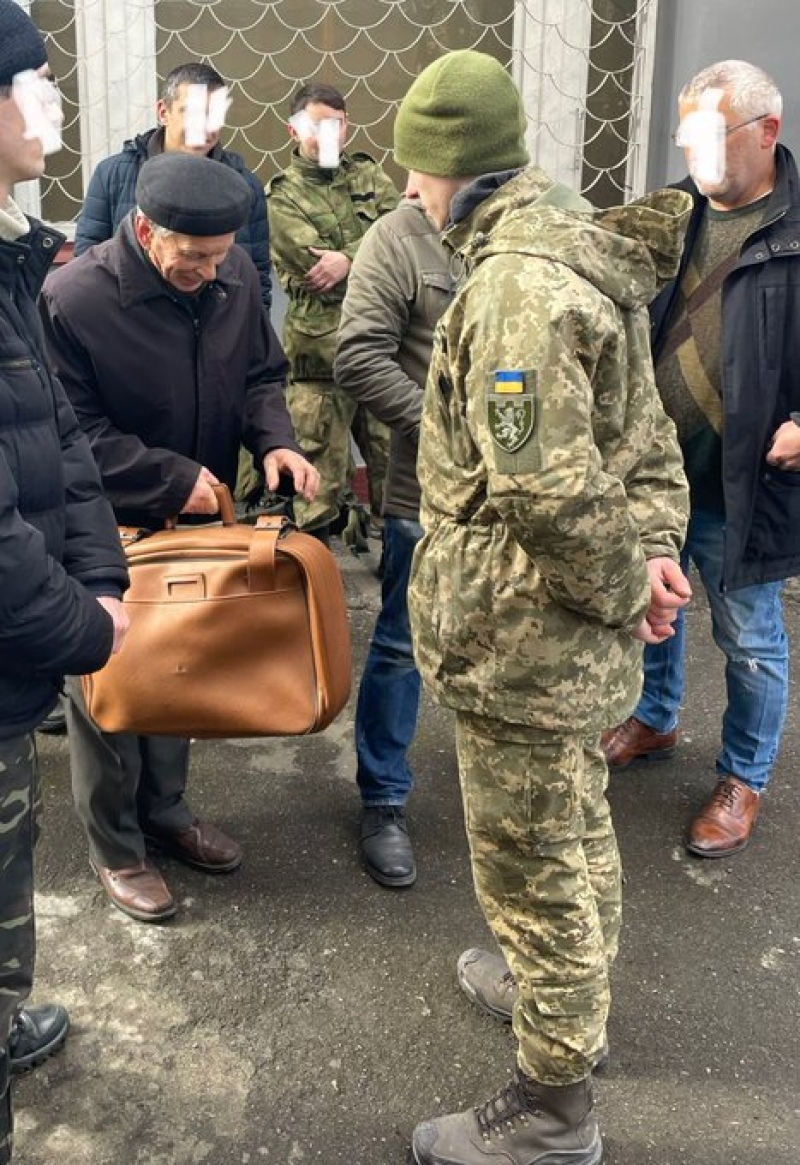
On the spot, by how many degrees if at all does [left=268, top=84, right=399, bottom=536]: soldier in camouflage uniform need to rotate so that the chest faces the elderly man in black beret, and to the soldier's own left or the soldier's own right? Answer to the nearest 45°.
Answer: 0° — they already face them

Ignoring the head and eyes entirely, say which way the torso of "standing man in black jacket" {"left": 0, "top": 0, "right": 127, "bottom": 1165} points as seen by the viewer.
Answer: to the viewer's right

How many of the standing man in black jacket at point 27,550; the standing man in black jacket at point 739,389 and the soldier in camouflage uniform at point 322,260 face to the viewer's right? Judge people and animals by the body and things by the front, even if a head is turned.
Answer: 1

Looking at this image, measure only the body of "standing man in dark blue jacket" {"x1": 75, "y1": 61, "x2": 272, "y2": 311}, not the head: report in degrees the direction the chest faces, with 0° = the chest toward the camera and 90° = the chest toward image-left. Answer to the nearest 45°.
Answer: approximately 315°

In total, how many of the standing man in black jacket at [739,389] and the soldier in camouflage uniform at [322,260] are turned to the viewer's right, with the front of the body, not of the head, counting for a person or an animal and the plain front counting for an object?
0

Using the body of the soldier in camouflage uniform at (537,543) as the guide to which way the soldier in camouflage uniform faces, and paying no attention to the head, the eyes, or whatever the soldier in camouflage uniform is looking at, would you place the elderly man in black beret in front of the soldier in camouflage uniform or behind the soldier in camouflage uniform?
in front

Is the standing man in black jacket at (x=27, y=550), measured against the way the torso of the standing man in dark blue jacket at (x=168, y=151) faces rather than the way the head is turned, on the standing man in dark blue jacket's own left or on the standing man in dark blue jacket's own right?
on the standing man in dark blue jacket's own right

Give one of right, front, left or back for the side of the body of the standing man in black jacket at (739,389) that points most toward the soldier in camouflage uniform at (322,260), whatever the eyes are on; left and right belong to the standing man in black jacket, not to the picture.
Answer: right

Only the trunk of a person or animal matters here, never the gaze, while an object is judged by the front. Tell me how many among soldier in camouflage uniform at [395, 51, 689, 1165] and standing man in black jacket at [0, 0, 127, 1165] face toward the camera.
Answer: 0

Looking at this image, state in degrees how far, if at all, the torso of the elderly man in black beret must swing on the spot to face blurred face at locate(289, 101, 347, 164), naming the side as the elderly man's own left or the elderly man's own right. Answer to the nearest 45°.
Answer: approximately 135° to the elderly man's own left

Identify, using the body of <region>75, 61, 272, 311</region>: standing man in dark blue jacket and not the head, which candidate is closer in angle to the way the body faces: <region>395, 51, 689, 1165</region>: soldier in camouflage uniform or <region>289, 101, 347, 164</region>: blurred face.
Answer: the soldier in camouflage uniform

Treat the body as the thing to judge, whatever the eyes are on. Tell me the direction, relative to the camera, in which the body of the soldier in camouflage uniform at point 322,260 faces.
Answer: toward the camera

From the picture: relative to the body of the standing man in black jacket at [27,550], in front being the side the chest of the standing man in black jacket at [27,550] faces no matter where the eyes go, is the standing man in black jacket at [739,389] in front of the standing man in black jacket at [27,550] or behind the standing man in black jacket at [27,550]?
in front

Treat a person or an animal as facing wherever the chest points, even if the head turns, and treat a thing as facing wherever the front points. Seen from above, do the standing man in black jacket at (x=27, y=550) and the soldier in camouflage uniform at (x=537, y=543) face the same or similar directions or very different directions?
very different directions

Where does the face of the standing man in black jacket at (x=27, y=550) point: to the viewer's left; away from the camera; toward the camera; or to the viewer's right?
to the viewer's right

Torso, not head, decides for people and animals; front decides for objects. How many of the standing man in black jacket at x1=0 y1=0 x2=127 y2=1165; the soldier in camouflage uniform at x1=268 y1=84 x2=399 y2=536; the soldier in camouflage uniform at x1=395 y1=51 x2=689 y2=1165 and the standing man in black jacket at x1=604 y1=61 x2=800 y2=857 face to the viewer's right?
1
